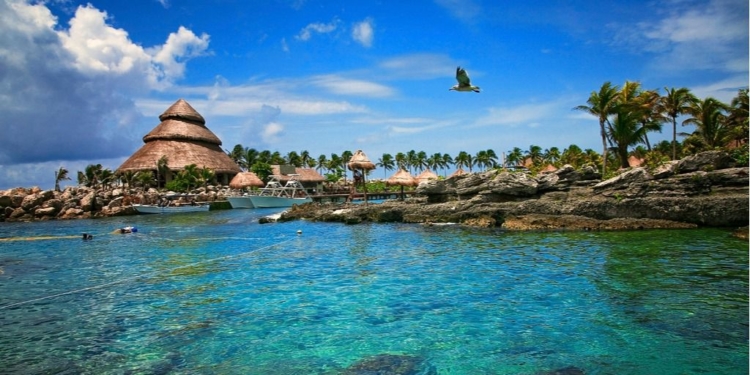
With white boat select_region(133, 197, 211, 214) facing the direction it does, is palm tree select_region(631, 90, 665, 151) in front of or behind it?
behind

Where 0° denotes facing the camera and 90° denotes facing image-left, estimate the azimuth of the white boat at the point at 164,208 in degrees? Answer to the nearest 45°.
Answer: approximately 90°

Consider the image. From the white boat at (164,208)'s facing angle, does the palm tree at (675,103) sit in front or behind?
behind

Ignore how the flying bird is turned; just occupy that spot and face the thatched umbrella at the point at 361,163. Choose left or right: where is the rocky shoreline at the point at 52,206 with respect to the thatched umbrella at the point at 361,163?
left

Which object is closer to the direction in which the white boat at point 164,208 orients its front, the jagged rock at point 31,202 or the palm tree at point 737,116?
the jagged rock

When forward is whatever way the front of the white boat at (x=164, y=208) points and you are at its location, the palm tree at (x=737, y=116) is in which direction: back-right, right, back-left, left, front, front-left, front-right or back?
back-left

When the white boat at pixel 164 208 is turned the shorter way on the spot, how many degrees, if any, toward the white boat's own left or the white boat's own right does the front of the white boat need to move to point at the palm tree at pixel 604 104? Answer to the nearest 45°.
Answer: approximately 135° to the white boat's own left

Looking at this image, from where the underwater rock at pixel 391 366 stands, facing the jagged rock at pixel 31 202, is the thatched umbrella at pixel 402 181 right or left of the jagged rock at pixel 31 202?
right

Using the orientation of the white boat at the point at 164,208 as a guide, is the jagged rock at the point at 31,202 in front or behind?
in front

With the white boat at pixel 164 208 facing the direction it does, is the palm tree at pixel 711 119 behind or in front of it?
behind

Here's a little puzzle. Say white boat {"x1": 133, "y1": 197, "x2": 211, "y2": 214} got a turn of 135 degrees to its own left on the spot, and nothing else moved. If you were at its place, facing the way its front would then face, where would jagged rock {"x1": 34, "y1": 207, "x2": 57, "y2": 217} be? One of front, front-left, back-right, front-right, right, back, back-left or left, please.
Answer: back-right

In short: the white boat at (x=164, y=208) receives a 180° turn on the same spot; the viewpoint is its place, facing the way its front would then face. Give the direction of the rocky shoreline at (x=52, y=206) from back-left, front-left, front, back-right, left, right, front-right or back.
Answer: back
